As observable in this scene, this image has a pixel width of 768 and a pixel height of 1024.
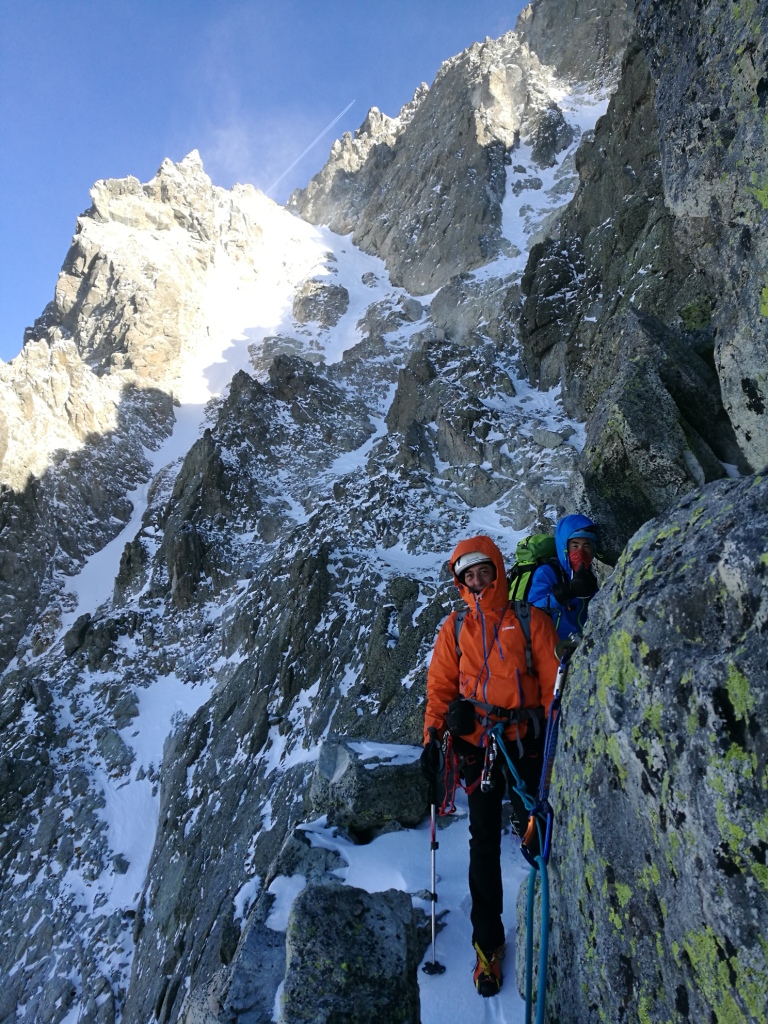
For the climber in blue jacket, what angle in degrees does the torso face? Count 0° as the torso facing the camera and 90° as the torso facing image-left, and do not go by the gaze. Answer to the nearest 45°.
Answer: approximately 315°

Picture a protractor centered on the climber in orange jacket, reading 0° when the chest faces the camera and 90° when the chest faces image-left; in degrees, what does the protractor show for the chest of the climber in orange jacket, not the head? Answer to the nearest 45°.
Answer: approximately 0°
